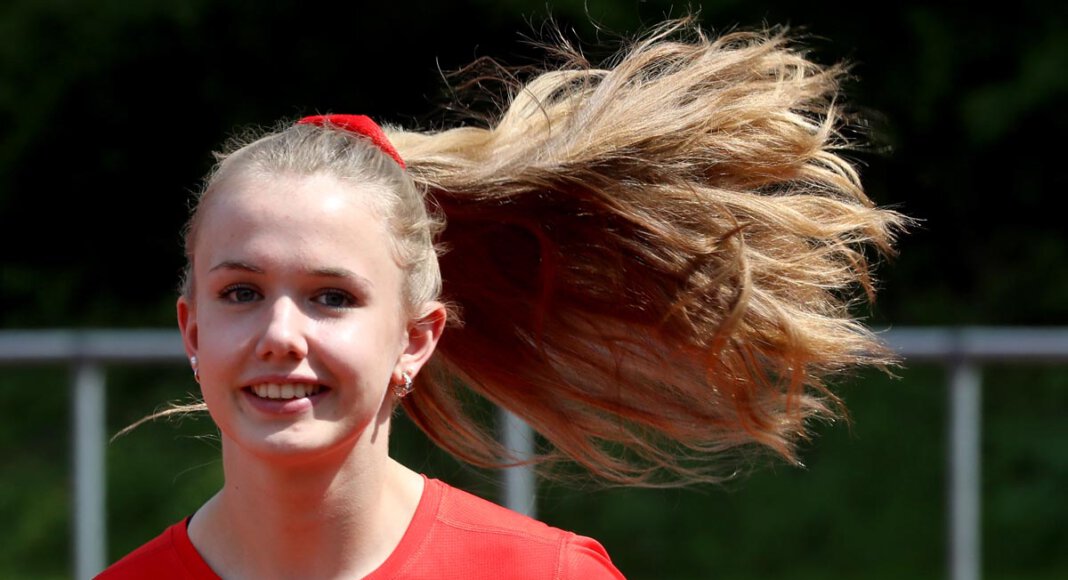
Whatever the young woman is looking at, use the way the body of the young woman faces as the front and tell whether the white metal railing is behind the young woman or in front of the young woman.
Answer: behind

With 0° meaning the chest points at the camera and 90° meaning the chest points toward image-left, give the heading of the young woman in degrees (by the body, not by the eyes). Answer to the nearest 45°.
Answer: approximately 0°
